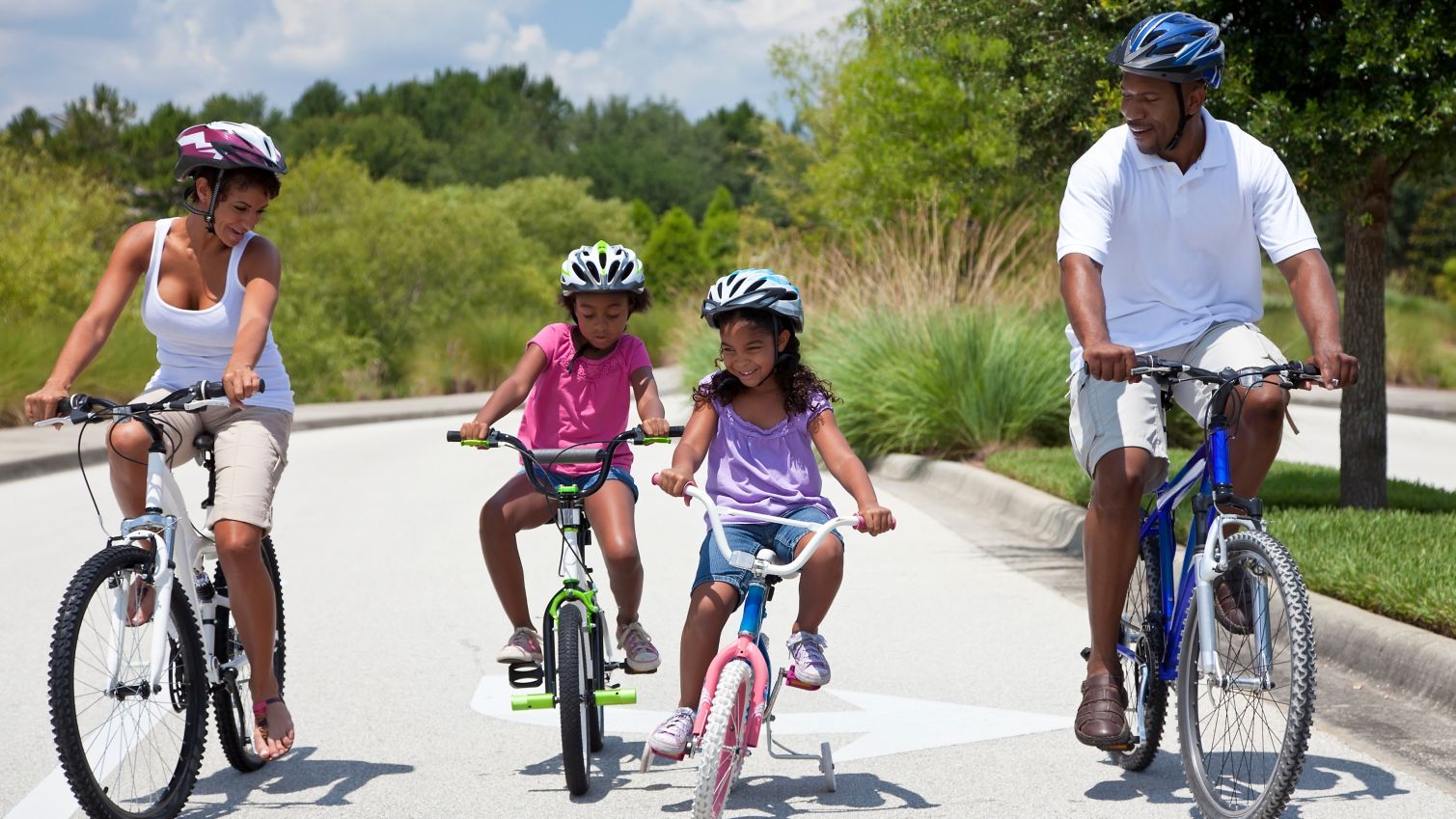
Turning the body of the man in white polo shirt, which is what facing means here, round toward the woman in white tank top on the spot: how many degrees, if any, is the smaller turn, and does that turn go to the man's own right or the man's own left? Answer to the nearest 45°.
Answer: approximately 90° to the man's own right

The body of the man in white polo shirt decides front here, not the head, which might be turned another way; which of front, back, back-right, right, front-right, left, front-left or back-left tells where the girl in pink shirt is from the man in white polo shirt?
right

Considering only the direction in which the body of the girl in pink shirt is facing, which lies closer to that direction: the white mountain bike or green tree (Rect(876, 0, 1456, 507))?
the white mountain bike

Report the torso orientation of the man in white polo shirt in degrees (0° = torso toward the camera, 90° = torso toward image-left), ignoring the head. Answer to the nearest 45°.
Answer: approximately 0°

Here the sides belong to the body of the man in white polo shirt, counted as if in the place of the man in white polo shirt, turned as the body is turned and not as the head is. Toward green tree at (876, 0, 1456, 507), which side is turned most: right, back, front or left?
back

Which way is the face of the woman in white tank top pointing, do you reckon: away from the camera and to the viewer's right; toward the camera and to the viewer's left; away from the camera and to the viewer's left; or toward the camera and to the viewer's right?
toward the camera and to the viewer's right

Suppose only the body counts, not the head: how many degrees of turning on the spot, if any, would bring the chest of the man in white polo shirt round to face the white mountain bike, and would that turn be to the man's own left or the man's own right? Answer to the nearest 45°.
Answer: approximately 90° to the man's own right

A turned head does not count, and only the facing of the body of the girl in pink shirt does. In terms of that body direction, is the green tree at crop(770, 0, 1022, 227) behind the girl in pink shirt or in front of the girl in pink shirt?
behind

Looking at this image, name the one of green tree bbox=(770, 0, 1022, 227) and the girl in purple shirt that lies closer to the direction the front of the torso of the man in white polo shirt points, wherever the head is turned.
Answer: the girl in purple shirt

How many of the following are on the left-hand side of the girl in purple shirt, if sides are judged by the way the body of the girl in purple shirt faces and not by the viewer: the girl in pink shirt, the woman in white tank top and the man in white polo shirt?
1
